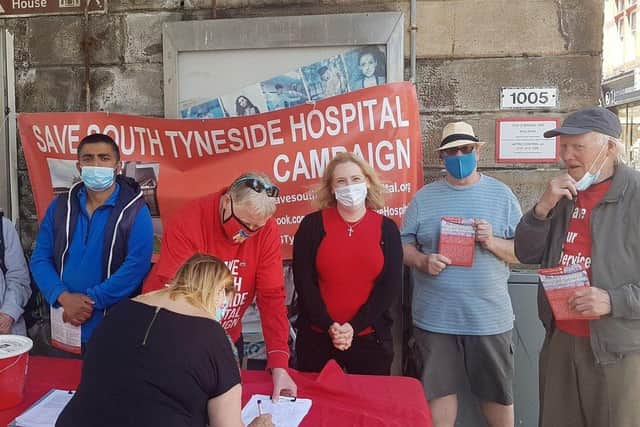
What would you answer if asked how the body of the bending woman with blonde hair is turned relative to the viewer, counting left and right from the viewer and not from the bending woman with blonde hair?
facing away from the viewer and to the right of the viewer

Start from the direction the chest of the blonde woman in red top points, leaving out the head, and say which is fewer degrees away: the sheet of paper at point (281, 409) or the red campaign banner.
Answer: the sheet of paper

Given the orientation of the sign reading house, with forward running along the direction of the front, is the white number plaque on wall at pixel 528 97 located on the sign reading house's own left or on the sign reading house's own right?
on the sign reading house's own left

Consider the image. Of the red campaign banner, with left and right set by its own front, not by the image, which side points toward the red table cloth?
front

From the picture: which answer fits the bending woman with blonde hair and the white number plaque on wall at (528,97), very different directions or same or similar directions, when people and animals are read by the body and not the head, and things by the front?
very different directions

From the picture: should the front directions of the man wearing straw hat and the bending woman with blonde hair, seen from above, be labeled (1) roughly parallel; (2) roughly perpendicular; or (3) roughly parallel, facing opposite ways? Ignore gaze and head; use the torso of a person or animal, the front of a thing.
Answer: roughly parallel, facing opposite ways

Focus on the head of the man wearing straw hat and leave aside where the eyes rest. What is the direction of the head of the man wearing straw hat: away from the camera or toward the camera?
toward the camera

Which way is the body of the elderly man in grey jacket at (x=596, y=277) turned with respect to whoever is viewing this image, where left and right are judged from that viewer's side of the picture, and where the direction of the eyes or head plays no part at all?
facing the viewer and to the left of the viewer

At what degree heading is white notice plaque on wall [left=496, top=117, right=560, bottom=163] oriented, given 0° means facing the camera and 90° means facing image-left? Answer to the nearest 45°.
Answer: approximately 0°

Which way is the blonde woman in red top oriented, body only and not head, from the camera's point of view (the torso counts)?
toward the camera

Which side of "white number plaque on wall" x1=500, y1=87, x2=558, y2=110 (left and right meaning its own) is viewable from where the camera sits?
front
